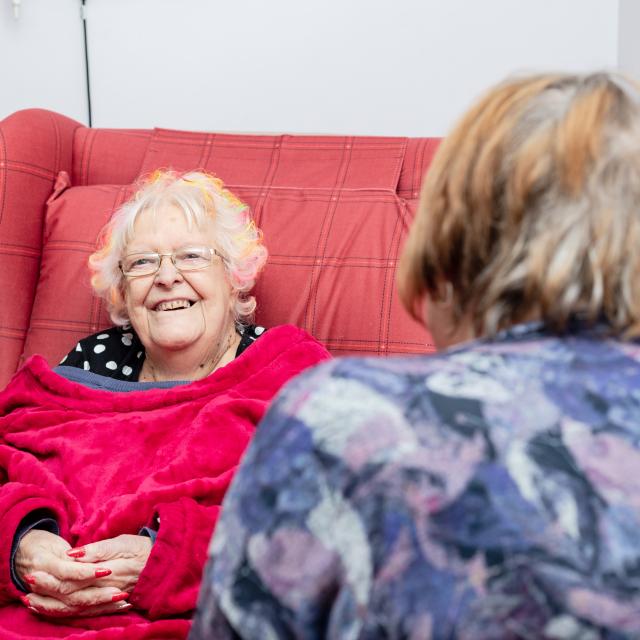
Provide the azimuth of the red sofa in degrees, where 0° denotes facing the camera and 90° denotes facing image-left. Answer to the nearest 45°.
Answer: approximately 0°

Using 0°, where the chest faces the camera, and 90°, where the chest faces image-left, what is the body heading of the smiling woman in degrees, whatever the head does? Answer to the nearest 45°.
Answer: approximately 0°

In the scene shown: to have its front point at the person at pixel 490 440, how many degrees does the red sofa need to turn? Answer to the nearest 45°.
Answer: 0° — it already faces them
